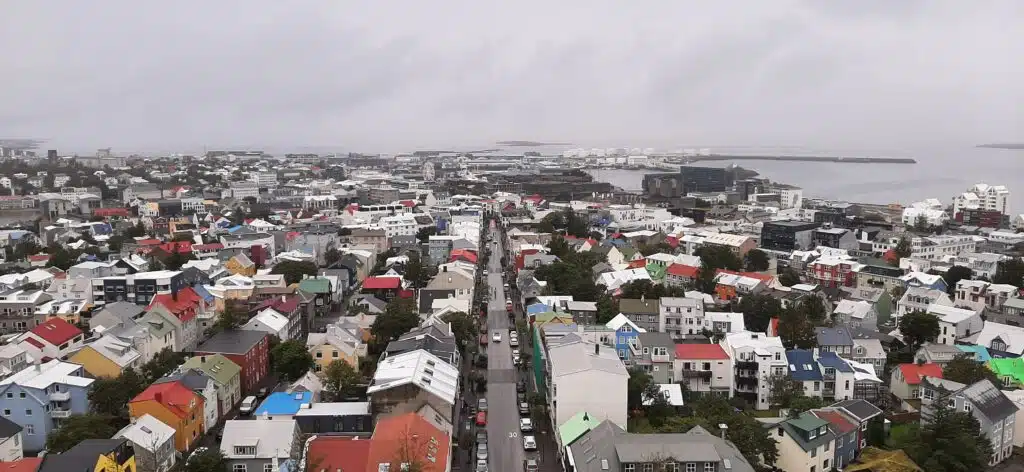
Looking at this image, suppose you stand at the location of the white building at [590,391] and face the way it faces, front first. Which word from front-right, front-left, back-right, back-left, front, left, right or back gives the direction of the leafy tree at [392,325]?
front-right

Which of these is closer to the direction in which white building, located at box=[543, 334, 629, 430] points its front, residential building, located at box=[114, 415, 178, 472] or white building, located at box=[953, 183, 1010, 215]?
the residential building

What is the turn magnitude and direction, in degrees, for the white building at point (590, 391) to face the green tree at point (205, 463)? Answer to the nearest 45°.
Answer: approximately 45° to its left

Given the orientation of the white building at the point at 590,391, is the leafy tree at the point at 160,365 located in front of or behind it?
in front

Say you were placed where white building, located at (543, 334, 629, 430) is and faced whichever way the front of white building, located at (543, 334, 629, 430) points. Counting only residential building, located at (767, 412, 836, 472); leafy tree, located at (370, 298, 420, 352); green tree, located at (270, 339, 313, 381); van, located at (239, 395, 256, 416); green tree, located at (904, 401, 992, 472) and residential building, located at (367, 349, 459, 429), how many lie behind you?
2

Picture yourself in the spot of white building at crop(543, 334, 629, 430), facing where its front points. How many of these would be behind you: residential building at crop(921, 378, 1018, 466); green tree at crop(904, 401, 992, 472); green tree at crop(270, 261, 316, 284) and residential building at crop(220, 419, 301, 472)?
2

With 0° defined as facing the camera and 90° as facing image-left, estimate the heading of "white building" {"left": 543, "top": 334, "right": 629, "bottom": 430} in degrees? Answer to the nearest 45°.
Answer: approximately 90°

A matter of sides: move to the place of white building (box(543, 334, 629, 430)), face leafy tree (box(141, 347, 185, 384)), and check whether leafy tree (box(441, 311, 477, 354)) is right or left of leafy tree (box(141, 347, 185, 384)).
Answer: right

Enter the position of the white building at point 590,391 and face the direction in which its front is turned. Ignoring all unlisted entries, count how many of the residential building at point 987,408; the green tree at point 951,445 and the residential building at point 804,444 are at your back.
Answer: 3

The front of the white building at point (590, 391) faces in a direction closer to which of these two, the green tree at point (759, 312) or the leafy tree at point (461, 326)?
the leafy tree

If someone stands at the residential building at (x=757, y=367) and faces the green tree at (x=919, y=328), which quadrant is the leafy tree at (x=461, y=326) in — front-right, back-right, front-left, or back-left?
back-left

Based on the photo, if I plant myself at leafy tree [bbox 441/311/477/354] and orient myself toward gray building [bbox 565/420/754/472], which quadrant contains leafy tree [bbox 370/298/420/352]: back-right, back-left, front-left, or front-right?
back-right

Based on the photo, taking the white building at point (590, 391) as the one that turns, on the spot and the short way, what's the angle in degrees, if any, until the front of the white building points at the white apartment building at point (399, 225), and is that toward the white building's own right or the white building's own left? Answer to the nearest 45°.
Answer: approximately 90° to the white building's own right

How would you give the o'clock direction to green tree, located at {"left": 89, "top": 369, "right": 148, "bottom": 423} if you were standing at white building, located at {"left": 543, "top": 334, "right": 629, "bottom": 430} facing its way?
The green tree is roughly at 12 o'clock from the white building.

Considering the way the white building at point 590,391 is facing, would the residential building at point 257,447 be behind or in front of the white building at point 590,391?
in front

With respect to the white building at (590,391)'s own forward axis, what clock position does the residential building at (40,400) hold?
The residential building is roughly at 12 o'clock from the white building.

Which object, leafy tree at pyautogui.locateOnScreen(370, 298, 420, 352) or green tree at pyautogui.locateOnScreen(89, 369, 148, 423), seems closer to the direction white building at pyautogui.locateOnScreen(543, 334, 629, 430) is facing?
the green tree

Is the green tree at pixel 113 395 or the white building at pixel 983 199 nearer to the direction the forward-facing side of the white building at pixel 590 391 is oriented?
the green tree
